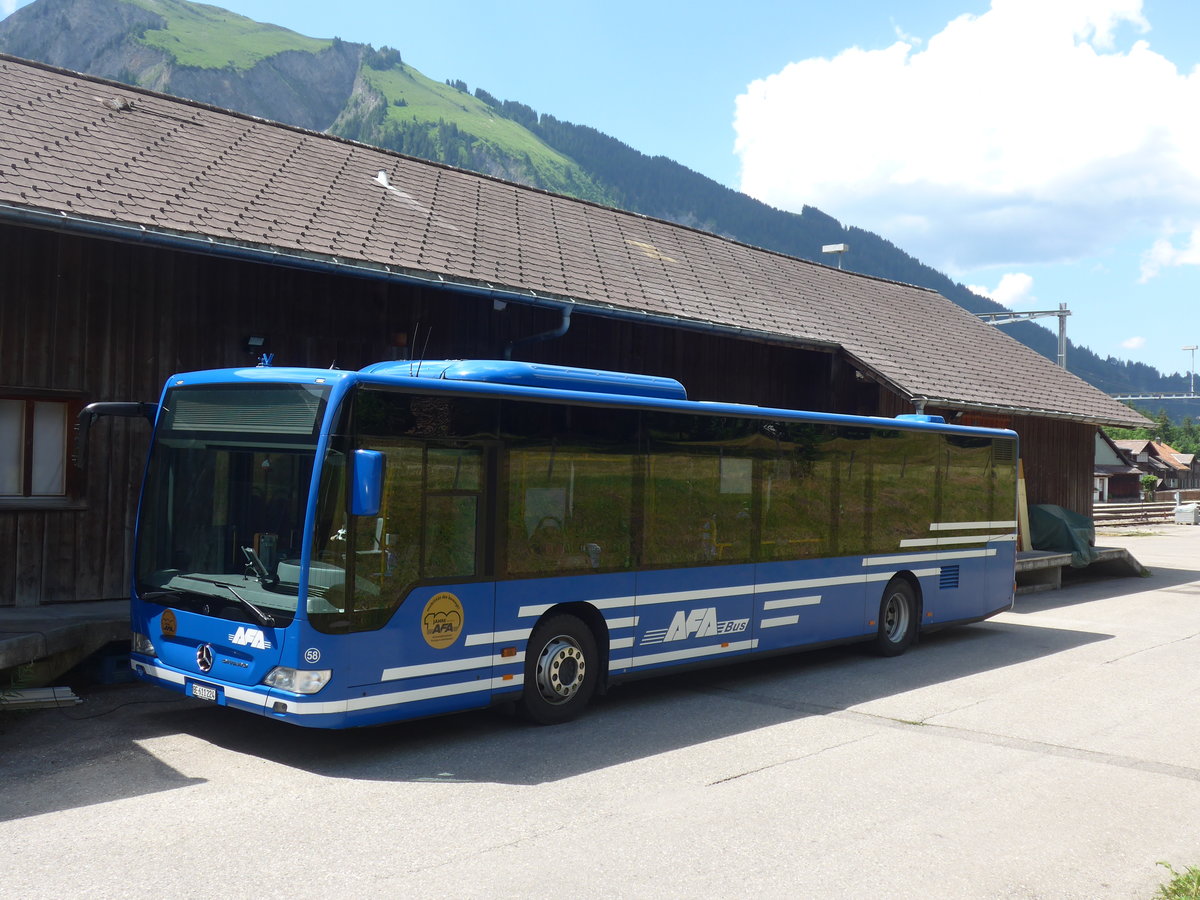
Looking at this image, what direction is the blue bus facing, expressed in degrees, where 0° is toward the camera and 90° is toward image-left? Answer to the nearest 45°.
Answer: approximately 45°

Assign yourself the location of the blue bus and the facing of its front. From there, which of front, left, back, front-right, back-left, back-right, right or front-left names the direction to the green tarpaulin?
back

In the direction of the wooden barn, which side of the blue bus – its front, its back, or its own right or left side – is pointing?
right
